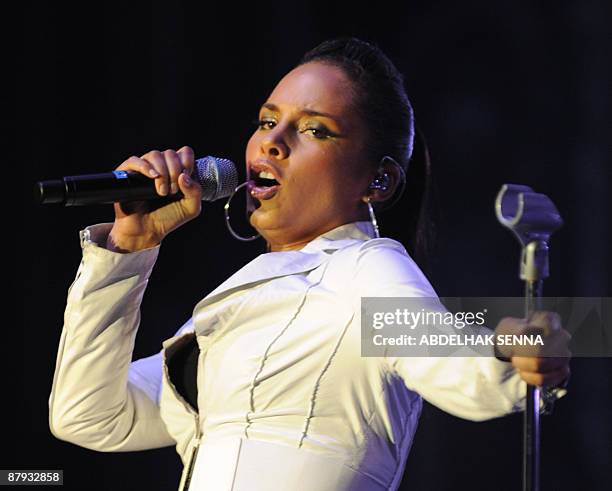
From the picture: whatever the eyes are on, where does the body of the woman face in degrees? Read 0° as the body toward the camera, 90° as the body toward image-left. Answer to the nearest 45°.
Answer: approximately 45°
